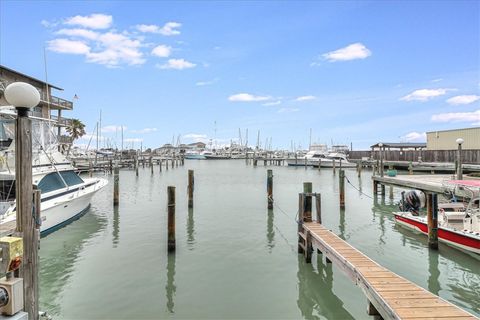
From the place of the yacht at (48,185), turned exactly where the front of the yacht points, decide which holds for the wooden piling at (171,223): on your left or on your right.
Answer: on your right

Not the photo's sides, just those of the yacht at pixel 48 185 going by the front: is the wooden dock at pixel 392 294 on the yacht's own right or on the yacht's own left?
on the yacht's own right

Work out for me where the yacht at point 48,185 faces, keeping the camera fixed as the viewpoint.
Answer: facing away from the viewer and to the right of the viewer

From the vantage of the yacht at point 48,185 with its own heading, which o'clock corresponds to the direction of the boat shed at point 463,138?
The boat shed is roughly at 1 o'clock from the yacht.

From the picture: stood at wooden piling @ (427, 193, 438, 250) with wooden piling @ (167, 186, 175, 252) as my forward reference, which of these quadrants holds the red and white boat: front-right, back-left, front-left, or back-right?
back-right

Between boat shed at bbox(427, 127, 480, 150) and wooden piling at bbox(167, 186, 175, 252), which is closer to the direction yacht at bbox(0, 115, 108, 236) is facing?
the boat shed

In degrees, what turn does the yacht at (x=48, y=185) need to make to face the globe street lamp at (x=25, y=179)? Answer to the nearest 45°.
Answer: approximately 135° to its right

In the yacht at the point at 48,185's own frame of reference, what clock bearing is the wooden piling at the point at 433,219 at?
The wooden piling is roughly at 3 o'clock from the yacht.
